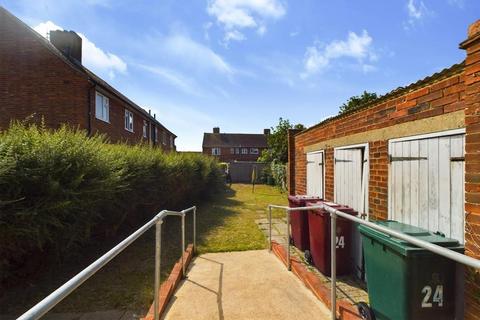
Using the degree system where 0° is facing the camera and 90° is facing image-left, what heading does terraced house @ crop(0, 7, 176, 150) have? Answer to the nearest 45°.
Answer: approximately 315°

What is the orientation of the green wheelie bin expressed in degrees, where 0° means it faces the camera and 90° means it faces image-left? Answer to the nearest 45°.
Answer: approximately 315°

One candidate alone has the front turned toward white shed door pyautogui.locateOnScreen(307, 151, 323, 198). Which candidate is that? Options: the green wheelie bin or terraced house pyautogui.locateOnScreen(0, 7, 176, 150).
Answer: the terraced house

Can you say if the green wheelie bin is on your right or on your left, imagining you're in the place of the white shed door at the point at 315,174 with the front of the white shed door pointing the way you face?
on your left

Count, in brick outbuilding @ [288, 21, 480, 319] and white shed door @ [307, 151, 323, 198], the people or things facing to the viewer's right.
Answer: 0

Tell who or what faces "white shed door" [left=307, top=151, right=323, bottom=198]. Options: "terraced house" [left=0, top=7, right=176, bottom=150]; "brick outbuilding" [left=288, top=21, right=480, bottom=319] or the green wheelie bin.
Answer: the terraced house

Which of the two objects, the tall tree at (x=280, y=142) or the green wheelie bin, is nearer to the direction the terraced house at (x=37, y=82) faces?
the green wheelie bin

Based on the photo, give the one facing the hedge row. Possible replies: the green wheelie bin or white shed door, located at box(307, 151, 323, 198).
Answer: the white shed door

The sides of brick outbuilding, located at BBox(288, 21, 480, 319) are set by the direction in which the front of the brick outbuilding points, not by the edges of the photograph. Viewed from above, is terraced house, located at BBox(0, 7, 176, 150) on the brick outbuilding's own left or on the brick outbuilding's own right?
on the brick outbuilding's own right

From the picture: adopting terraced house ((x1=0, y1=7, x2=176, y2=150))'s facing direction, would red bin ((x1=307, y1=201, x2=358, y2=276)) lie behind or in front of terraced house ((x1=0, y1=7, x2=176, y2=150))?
in front

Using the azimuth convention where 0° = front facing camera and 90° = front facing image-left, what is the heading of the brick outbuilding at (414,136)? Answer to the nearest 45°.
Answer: approximately 45°

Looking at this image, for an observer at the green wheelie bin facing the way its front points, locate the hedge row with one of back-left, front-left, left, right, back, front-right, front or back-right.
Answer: back-right
